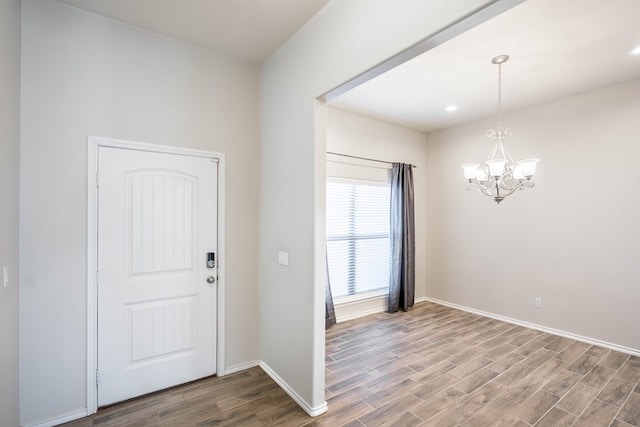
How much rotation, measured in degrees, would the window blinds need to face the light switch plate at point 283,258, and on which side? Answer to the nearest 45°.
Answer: approximately 45° to its right

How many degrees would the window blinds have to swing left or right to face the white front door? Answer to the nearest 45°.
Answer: approximately 90° to its right

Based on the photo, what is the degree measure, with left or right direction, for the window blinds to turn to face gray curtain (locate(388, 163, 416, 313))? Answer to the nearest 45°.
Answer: approximately 90° to its left

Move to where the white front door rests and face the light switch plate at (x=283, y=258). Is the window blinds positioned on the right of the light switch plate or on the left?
left

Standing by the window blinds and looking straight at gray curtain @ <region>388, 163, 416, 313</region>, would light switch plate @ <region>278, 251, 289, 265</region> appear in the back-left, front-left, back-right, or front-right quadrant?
back-right

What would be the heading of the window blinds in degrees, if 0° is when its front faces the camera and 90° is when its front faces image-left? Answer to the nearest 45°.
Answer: approximately 315°
